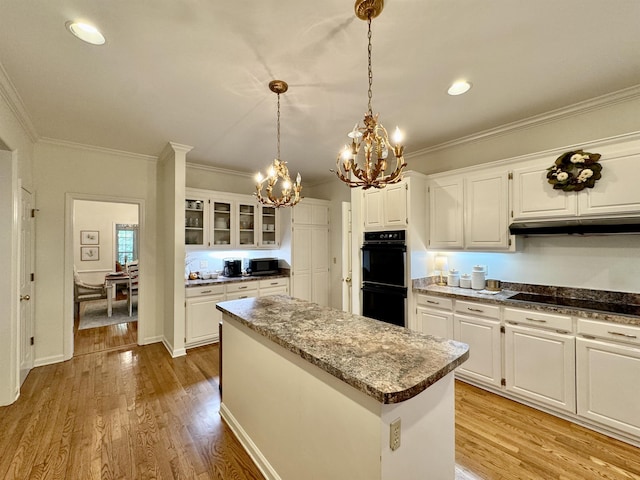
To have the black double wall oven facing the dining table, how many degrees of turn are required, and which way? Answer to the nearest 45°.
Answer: approximately 45° to its right

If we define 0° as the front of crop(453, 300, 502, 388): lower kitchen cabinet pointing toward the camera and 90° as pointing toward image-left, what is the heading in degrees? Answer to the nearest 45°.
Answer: approximately 45°

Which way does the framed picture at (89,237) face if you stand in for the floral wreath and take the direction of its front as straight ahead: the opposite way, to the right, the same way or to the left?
to the left

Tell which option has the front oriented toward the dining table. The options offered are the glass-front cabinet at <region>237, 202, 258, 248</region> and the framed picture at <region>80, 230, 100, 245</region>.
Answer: the framed picture

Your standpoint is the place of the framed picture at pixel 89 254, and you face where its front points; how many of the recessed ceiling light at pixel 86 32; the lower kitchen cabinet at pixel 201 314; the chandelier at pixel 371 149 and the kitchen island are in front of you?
4

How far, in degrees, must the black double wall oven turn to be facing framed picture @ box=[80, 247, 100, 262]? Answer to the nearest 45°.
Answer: approximately 45° to its right

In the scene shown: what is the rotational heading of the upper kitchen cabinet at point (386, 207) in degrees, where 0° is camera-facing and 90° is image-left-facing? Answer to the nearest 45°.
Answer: approximately 45°
